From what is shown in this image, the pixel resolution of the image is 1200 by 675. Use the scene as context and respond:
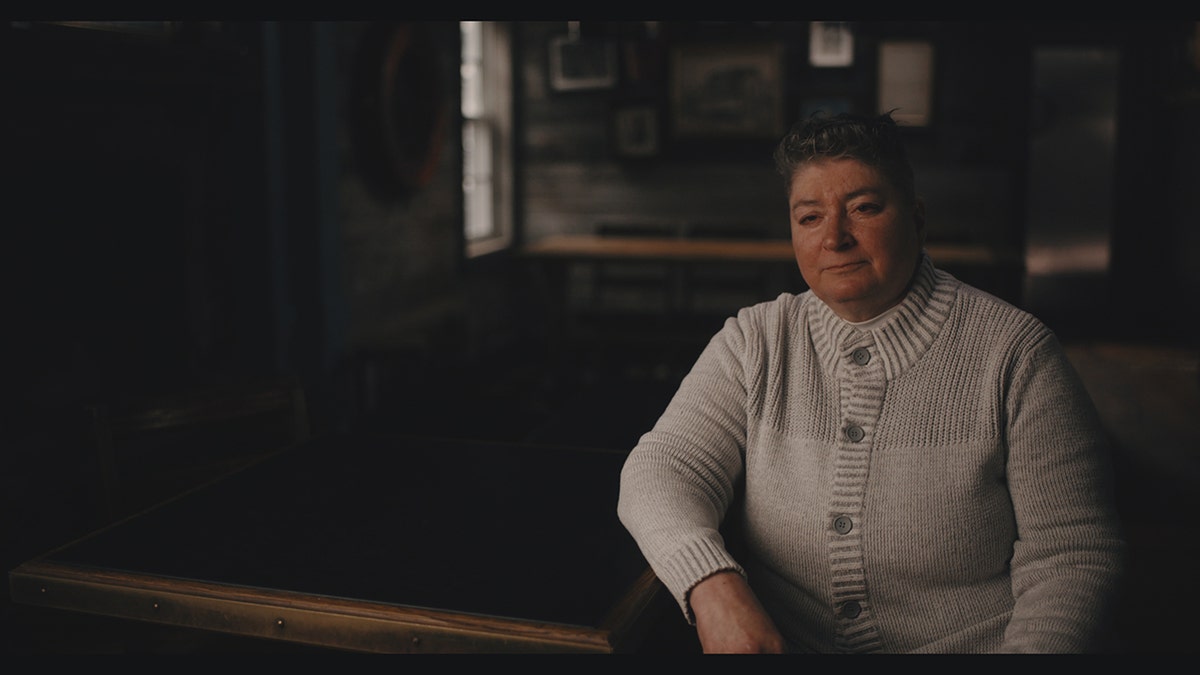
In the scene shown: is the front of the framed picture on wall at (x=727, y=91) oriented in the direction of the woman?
yes

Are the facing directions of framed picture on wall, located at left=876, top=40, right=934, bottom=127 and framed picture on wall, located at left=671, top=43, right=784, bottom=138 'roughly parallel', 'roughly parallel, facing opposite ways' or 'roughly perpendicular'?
roughly parallel

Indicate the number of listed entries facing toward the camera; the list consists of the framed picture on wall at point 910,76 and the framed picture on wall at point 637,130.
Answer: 2

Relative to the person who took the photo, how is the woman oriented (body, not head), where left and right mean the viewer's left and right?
facing the viewer

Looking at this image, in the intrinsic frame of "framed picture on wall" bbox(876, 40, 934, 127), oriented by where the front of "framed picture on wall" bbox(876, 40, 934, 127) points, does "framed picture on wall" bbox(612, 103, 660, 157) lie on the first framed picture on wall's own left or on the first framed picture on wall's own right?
on the first framed picture on wall's own right

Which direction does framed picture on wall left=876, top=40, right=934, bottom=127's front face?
toward the camera

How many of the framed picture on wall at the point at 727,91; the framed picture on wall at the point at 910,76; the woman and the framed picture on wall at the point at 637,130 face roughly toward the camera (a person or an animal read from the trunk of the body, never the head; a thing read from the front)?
4

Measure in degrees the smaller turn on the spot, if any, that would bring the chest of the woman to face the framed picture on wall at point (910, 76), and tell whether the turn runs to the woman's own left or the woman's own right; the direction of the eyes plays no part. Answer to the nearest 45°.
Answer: approximately 180°

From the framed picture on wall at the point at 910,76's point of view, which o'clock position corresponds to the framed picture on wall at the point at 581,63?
the framed picture on wall at the point at 581,63 is roughly at 3 o'clock from the framed picture on wall at the point at 910,76.

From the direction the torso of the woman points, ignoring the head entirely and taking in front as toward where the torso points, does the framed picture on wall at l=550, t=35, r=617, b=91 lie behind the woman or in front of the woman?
behind

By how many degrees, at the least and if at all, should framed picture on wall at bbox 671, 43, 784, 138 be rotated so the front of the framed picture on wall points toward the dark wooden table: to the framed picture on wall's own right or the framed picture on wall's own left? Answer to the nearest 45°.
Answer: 0° — it already faces it

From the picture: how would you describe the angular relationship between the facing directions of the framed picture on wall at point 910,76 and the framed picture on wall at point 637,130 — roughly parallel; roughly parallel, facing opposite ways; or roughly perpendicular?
roughly parallel
